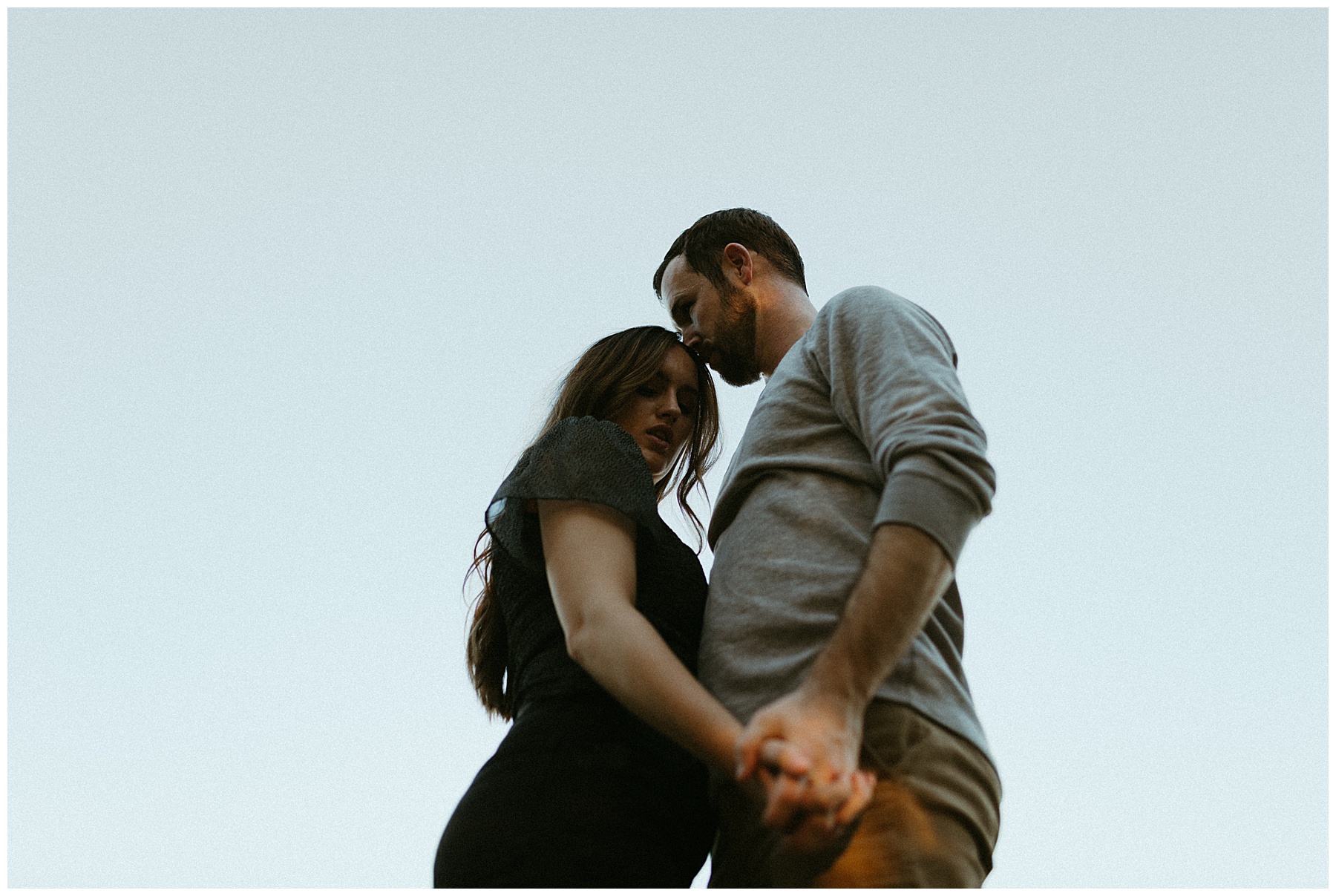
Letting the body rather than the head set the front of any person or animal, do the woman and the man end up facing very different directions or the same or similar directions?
very different directions

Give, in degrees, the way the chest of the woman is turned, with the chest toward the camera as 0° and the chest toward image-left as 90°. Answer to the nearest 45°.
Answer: approximately 270°

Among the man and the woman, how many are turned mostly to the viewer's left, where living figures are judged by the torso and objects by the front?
1

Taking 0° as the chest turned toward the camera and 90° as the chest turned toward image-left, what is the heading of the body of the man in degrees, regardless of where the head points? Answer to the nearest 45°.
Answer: approximately 90°
